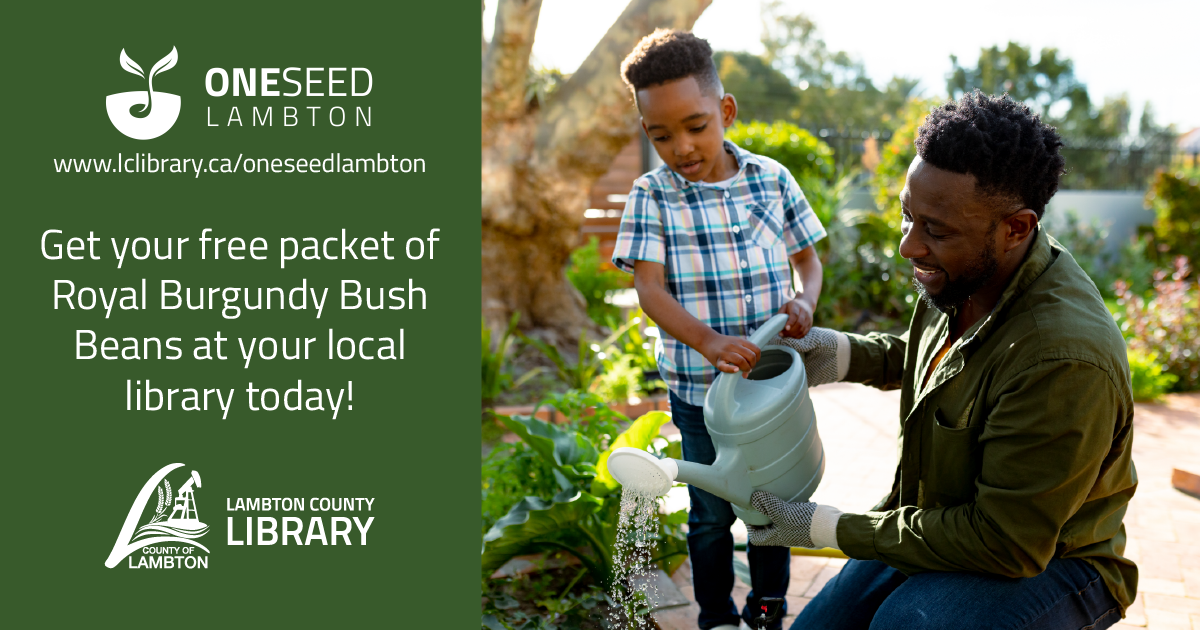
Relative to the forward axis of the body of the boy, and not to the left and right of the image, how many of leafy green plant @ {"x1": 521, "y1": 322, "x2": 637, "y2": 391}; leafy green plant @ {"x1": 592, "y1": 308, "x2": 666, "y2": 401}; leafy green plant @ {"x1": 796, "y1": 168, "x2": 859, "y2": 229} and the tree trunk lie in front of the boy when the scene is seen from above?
0

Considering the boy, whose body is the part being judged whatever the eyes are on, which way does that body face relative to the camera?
toward the camera

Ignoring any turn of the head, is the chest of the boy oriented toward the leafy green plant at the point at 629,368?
no

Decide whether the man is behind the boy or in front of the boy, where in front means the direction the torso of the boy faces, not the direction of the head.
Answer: in front

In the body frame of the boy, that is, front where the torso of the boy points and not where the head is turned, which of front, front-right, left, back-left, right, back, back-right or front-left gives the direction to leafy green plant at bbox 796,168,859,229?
back

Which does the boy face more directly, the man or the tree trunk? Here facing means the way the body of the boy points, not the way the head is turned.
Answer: the man

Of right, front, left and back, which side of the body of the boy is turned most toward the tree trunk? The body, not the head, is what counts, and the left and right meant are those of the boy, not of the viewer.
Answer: back
